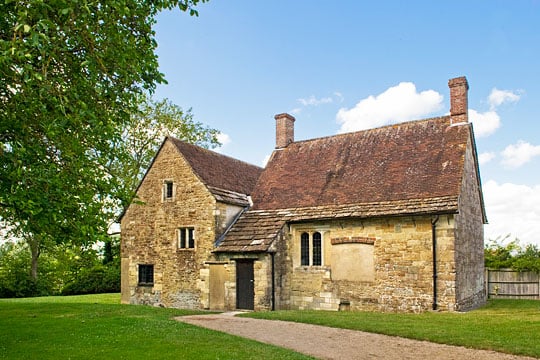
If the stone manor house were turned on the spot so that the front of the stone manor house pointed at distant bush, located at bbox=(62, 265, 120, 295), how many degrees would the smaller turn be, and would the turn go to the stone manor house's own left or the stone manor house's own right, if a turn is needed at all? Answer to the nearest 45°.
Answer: approximately 135° to the stone manor house's own right

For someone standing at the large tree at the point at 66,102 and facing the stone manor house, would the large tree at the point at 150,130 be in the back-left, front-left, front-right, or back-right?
front-left

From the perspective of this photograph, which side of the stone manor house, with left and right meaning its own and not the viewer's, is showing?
front

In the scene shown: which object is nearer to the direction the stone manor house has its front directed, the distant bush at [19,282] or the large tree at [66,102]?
the large tree

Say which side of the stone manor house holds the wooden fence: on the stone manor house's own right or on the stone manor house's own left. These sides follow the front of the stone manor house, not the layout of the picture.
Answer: on the stone manor house's own left

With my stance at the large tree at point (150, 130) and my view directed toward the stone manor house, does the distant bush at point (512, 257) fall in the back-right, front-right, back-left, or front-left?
front-left

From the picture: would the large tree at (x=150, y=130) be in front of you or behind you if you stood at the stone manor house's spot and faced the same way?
behind

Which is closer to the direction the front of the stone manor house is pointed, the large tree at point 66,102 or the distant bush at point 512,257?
the large tree

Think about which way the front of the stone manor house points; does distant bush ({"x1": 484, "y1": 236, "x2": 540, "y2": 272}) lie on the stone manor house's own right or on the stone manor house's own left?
on the stone manor house's own left

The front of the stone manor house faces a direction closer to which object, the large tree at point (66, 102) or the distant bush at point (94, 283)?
the large tree
